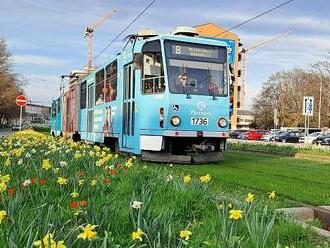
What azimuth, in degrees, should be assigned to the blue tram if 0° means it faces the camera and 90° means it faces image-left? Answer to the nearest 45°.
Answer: approximately 315°
